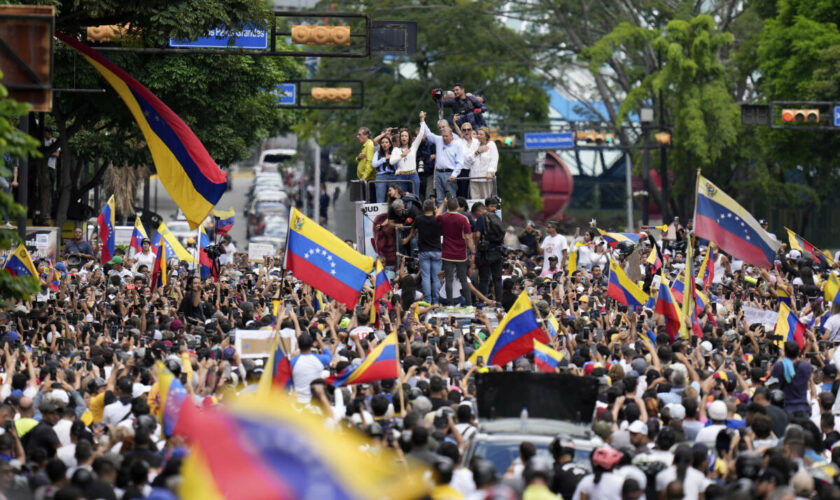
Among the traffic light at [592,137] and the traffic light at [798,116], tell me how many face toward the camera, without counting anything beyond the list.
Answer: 2

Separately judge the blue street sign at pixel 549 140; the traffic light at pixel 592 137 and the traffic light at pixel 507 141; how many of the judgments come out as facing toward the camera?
3

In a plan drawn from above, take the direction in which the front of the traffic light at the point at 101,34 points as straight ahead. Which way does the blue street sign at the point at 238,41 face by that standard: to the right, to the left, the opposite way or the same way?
the same way

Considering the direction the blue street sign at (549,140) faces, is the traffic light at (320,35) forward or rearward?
forward

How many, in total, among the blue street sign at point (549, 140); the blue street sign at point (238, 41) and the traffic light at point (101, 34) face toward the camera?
3

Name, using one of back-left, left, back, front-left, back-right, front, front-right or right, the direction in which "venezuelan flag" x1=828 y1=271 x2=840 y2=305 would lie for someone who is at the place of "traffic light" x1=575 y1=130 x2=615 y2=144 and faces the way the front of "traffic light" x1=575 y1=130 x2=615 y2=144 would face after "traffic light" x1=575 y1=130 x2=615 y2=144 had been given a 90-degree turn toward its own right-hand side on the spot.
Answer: left

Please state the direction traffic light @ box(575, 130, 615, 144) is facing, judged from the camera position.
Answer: facing the viewer

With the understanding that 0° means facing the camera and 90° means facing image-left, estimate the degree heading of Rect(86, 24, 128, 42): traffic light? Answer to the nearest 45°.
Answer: approximately 0°

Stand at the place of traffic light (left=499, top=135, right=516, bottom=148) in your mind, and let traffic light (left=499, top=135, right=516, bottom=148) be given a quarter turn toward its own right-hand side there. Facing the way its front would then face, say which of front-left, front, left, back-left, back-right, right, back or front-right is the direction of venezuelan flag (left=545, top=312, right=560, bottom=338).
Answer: left

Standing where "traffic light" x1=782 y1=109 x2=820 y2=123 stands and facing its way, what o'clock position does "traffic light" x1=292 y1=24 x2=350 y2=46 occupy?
"traffic light" x1=292 y1=24 x2=350 y2=46 is roughly at 1 o'clock from "traffic light" x1=782 y1=109 x2=820 y2=123.

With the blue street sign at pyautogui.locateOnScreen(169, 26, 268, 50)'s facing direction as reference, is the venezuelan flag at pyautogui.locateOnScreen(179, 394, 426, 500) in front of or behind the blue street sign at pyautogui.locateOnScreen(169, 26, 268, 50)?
in front

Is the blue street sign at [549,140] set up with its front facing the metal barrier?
yes

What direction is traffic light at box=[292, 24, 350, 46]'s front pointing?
toward the camera

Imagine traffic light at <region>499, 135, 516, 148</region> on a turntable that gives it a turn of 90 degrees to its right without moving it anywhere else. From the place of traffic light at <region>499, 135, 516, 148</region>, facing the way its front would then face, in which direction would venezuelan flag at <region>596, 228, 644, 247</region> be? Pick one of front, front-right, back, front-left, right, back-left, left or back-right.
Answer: left

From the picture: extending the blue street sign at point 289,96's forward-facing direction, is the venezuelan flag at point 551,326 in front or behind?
in front

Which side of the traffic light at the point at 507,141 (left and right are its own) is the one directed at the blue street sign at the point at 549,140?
left
